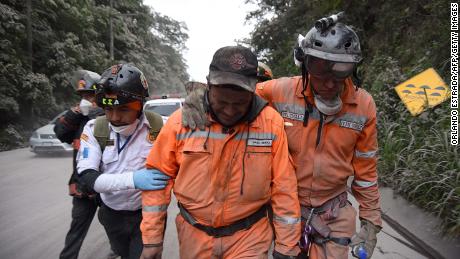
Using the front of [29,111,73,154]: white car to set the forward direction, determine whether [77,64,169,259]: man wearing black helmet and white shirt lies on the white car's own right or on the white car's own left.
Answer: on the white car's own left

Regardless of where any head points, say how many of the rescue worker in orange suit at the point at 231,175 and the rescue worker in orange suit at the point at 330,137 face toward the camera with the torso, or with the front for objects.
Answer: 2

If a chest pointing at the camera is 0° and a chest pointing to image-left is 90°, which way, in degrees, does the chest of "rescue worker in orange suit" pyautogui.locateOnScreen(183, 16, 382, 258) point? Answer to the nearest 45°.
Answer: approximately 0°

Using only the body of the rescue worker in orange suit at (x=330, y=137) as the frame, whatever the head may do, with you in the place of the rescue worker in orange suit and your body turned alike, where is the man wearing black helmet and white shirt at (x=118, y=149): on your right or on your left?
on your right

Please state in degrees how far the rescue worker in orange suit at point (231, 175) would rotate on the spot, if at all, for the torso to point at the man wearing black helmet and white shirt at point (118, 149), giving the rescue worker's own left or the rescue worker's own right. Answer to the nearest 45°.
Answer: approximately 135° to the rescue worker's own right
